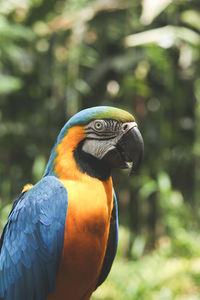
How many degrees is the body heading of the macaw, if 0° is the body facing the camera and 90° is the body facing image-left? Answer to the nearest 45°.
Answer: approximately 315°

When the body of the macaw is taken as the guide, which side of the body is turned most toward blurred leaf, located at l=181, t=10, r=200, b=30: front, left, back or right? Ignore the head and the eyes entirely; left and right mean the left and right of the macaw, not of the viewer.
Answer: left

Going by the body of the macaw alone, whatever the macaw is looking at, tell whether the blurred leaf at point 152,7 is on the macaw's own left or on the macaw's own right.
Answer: on the macaw's own left
